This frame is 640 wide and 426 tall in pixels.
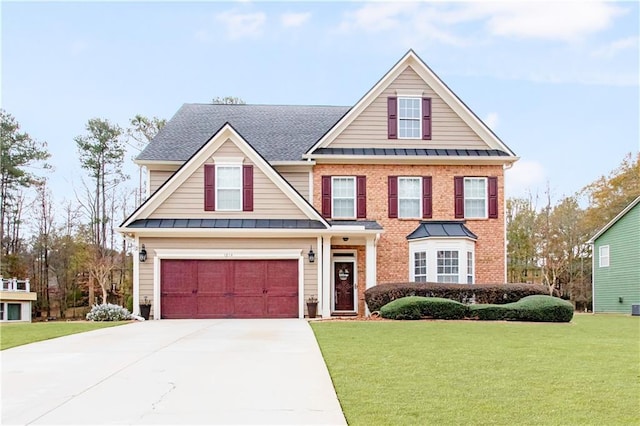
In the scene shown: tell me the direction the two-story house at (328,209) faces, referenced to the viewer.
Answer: facing the viewer

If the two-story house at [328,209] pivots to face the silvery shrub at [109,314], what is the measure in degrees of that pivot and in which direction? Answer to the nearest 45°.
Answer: approximately 45° to its right

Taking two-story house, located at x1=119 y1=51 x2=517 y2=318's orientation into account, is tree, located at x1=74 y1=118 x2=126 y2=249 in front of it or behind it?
behind

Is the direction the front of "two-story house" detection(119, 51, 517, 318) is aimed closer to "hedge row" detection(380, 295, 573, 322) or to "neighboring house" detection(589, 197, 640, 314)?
the hedge row

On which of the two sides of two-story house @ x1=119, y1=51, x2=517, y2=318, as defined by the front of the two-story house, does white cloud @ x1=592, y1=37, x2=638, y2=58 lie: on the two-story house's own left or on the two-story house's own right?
on the two-story house's own left

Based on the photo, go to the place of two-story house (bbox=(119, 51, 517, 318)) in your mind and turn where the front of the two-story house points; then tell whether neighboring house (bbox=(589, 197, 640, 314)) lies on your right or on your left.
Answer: on your left

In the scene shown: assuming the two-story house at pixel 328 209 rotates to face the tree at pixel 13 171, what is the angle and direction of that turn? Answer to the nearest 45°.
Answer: approximately 135° to its right

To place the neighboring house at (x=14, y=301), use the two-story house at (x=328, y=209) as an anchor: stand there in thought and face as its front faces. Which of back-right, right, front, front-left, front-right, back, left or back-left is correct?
back-right
